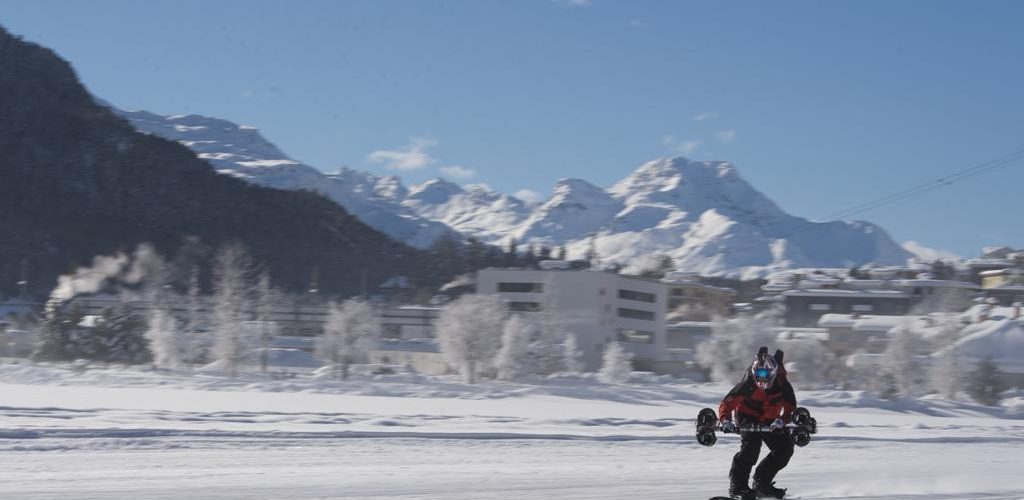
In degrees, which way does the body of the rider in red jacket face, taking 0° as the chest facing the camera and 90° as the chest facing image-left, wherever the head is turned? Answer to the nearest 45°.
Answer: approximately 0°
